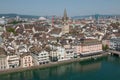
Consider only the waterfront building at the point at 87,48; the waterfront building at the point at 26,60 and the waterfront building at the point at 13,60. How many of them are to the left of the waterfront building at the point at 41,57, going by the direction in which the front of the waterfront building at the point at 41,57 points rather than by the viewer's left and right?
1

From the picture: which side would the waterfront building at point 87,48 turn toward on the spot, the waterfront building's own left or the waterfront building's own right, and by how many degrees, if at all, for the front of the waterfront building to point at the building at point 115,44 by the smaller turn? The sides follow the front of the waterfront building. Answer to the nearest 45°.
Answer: approximately 90° to the waterfront building's own left

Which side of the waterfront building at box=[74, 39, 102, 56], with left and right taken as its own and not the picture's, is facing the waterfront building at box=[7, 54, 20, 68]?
right

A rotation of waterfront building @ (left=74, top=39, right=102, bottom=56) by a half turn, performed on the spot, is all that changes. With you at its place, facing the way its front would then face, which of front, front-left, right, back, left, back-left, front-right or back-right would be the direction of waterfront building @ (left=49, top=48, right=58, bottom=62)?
left

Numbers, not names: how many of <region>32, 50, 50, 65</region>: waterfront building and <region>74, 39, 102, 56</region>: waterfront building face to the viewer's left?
0

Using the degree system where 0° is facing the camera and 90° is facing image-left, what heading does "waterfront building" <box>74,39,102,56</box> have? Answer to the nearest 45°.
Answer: approximately 315°

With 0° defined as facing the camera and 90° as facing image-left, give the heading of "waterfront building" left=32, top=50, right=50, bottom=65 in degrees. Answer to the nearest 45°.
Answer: approximately 315°

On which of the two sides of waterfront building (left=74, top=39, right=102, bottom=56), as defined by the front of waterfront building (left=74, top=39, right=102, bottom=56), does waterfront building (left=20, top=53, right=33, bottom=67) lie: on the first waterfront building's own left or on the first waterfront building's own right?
on the first waterfront building's own right

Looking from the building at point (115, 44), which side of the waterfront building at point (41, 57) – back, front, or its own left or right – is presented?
left

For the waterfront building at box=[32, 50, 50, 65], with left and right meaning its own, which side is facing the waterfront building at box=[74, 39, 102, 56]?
left

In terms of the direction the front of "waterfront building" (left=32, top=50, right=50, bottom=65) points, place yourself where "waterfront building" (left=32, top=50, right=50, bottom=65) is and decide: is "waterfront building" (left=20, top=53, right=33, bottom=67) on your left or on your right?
on your right
